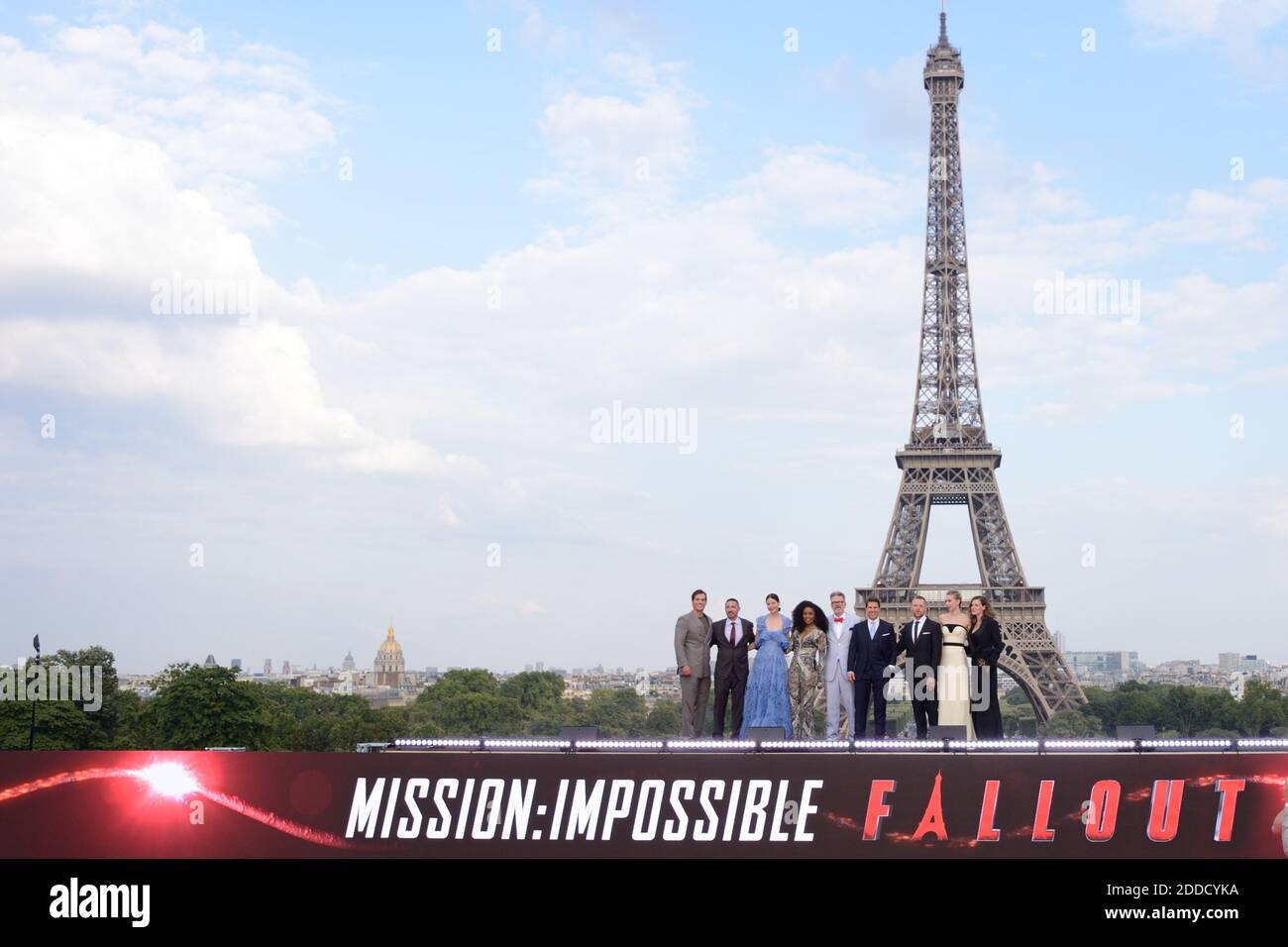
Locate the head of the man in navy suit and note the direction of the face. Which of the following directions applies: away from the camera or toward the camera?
toward the camera

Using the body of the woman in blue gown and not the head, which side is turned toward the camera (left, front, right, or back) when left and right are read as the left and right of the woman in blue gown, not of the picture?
front

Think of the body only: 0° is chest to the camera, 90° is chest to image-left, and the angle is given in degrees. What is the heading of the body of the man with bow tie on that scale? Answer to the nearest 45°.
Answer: approximately 0°

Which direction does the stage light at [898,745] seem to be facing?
toward the camera

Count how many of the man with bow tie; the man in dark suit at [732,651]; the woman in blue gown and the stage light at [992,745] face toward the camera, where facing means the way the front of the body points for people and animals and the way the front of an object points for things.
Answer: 4

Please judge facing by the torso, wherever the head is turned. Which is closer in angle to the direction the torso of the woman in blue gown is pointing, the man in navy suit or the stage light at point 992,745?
the stage light

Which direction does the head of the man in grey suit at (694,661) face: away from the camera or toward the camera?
toward the camera

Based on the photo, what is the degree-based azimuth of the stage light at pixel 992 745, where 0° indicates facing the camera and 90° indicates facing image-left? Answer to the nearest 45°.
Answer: approximately 0°

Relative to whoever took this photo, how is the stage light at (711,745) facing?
facing the viewer

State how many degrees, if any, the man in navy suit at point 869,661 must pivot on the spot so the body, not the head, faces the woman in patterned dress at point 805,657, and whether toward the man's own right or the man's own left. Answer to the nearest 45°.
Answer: approximately 135° to the man's own right

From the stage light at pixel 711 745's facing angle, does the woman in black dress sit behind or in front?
behind

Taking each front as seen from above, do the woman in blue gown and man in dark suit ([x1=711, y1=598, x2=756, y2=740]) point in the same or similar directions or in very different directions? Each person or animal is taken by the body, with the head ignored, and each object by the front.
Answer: same or similar directions

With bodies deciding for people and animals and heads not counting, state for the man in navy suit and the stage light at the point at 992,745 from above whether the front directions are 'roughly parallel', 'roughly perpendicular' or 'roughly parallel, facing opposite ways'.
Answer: roughly parallel

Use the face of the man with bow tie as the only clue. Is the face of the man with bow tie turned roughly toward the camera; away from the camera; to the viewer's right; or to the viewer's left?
toward the camera
